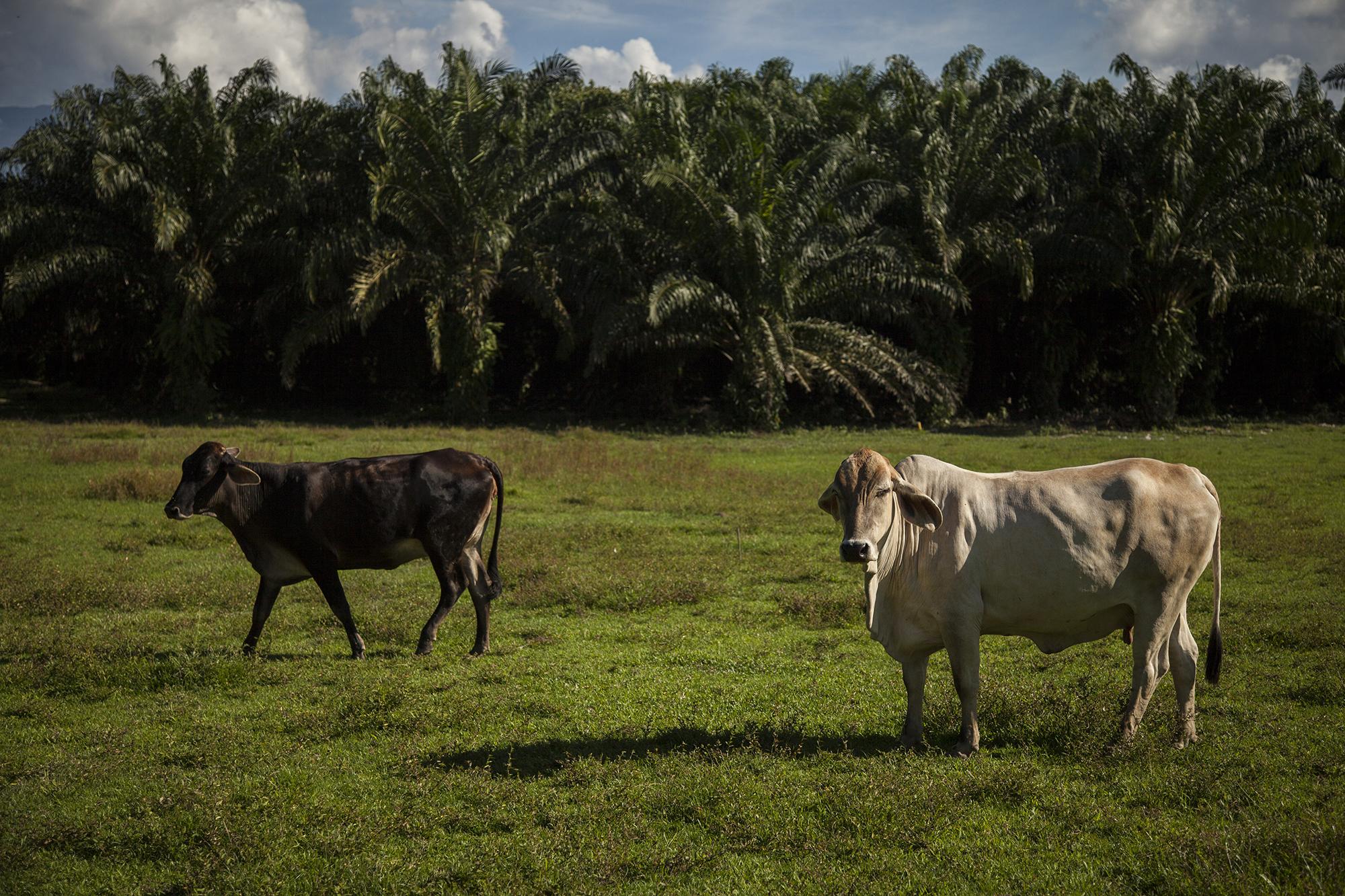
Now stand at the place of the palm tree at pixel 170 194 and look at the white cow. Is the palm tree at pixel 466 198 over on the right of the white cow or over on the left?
left

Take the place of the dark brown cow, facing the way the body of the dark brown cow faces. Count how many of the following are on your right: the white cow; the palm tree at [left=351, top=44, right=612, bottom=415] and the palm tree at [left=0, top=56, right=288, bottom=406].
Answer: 2

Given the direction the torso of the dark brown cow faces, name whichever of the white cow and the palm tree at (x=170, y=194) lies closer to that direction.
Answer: the palm tree

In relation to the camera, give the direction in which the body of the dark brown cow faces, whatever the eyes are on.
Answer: to the viewer's left

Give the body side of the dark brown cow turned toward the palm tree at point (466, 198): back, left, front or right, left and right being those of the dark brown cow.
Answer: right

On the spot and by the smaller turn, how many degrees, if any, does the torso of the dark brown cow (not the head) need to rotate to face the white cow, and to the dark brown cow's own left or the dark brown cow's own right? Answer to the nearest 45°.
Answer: approximately 135° to the dark brown cow's own left

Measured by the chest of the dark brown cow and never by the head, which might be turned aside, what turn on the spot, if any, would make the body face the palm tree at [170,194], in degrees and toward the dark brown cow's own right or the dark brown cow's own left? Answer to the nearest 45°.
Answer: approximately 90° to the dark brown cow's own right

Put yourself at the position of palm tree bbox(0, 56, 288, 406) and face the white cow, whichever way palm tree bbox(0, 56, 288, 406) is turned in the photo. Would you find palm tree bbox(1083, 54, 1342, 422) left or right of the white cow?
left

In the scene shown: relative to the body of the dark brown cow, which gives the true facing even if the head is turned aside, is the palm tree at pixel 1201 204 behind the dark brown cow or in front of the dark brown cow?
behind
